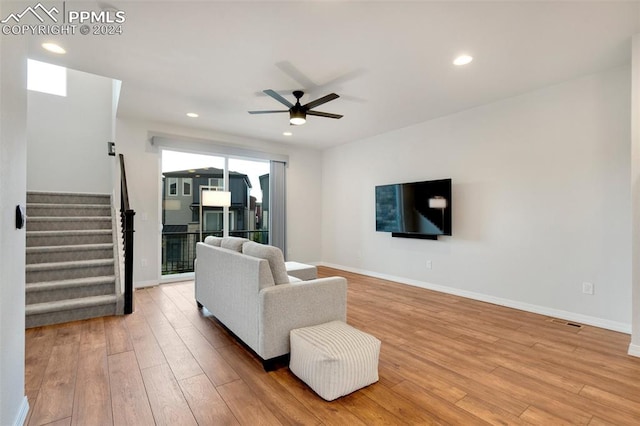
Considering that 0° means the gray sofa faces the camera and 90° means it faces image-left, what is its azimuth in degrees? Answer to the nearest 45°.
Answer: approximately 225°

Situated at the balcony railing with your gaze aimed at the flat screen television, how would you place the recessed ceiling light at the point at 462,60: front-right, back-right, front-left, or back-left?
front-right

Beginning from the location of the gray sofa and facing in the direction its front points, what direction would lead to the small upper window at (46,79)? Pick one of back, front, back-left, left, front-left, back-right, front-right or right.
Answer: left

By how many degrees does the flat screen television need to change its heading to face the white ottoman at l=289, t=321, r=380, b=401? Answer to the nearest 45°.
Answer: approximately 45° to its left

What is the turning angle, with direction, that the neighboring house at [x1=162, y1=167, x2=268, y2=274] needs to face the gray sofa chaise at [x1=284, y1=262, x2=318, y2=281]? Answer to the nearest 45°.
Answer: approximately 45° to its left

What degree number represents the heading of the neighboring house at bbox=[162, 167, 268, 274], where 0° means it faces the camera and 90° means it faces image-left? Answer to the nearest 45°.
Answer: approximately 0°

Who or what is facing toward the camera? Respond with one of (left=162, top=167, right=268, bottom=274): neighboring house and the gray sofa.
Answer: the neighboring house

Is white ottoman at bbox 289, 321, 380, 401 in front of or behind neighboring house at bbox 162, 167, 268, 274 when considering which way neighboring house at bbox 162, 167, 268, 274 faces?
in front

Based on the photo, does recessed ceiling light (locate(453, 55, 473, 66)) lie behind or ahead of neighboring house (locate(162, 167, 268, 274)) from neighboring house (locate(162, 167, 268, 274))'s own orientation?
ahead

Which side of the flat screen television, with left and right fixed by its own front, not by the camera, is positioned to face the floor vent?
left

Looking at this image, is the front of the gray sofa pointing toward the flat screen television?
yes

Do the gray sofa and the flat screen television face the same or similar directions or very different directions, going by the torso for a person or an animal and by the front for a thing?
very different directions

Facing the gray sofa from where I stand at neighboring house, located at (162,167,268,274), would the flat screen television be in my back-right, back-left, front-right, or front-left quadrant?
front-left

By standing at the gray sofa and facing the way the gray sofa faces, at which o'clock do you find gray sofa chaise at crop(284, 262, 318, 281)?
The gray sofa chaise is roughly at 11 o'clock from the gray sofa.

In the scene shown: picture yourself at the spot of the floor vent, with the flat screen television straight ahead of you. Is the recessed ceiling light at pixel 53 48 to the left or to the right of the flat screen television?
left

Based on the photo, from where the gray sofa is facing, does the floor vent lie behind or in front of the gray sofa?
in front

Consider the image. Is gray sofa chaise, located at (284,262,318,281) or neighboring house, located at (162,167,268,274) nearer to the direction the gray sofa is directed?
the gray sofa chaise

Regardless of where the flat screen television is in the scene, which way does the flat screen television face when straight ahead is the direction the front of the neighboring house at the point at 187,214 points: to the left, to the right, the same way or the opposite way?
to the right

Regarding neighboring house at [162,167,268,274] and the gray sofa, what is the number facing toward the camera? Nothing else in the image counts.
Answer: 1
